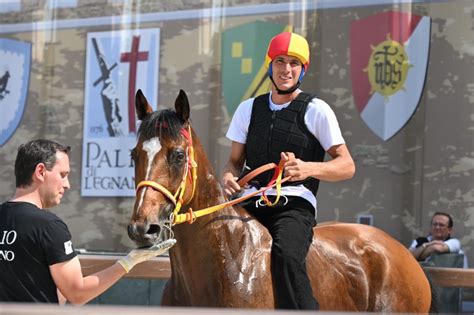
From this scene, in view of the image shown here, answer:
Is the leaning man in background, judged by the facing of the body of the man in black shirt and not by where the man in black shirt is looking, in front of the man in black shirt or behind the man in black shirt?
in front

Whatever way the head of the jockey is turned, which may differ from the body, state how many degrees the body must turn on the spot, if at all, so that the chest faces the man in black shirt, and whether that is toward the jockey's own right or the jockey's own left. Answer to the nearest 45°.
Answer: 0° — they already face them

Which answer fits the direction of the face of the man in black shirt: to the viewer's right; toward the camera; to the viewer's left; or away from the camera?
to the viewer's right

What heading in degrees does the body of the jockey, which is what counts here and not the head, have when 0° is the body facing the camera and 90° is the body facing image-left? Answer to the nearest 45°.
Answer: approximately 45°

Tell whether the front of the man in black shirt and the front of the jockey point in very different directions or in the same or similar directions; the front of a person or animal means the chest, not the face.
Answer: very different directions

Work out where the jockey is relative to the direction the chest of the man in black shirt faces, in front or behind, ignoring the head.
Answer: in front

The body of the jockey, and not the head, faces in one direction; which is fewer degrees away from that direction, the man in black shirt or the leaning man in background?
the man in black shirt

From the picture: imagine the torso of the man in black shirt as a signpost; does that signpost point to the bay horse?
yes

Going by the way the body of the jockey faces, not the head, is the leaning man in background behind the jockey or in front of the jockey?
behind

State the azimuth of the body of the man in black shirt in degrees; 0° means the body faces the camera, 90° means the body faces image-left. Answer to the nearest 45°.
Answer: approximately 225°
